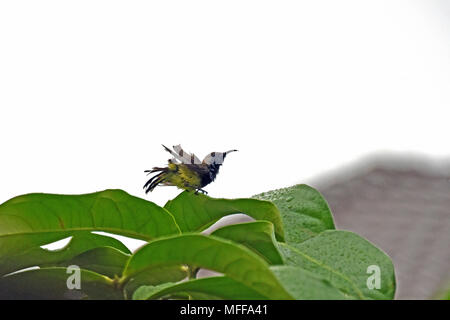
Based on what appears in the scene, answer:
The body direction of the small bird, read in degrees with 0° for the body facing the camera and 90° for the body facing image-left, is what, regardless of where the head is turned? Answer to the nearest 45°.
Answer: approximately 270°
